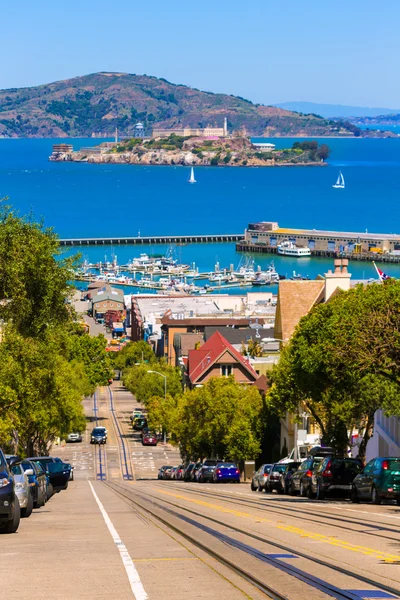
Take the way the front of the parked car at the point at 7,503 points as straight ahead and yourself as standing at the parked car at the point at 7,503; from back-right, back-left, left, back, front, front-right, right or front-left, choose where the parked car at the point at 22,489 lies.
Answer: back

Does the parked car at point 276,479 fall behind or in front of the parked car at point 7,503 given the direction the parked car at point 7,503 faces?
behind

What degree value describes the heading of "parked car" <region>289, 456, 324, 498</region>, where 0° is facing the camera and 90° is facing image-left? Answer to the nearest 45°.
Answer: approximately 135°

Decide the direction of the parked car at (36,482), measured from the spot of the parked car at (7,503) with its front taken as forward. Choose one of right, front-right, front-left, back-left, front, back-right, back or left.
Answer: back

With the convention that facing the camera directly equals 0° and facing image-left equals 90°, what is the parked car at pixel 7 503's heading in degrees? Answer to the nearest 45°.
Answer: approximately 0°

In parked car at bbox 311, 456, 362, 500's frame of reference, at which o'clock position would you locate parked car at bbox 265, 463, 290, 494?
parked car at bbox 265, 463, 290, 494 is roughly at 1 o'clock from parked car at bbox 311, 456, 362, 500.

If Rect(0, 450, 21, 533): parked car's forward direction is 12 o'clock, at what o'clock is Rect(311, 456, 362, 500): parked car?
Rect(311, 456, 362, 500): parked car is roughly at 7 o'clock from Rect(0, 450, 21, 533): parked car.

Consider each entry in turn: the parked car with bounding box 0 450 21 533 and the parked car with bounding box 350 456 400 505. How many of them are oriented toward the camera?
1

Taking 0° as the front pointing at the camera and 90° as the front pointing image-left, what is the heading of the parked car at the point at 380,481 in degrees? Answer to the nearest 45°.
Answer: approximately 135°
